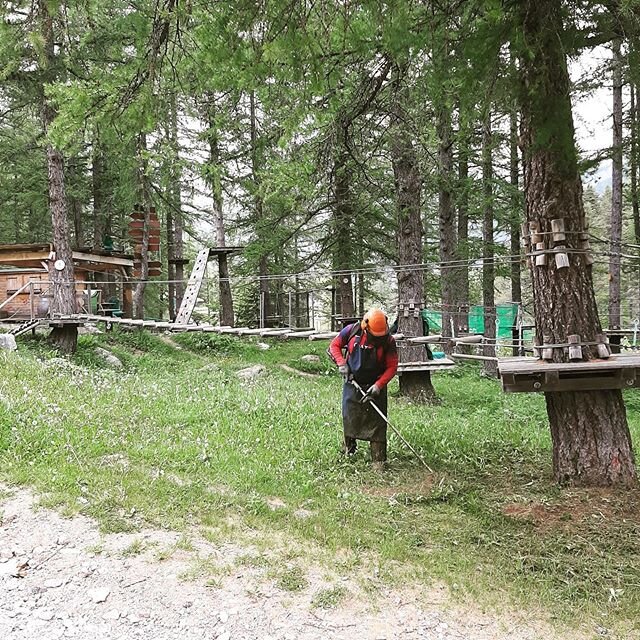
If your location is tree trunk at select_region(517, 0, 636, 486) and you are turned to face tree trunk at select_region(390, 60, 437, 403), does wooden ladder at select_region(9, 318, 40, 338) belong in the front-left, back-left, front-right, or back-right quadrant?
front-left

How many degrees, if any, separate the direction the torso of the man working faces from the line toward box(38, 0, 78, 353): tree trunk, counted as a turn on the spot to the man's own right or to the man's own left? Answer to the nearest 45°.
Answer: approximately 135° to the man's own right

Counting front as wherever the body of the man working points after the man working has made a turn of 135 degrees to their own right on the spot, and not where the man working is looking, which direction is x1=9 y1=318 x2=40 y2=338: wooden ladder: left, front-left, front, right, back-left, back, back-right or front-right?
front

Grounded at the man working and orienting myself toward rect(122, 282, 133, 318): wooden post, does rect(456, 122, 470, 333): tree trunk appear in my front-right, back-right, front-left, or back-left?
front-right

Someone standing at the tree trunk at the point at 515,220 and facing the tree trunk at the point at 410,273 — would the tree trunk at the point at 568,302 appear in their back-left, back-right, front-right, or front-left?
front-left

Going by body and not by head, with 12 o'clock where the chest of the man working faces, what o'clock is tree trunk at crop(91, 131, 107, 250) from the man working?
The tree trunk is roughly at 5 o'clock from the man working.

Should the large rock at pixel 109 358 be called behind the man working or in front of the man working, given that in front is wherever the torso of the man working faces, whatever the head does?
behind

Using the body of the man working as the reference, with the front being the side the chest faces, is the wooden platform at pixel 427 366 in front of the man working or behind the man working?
behind

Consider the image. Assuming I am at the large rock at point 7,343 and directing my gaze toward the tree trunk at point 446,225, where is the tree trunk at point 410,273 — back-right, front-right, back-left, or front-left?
front-right

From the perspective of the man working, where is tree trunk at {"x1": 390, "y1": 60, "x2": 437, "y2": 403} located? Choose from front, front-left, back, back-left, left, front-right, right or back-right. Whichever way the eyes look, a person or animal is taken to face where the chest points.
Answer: back

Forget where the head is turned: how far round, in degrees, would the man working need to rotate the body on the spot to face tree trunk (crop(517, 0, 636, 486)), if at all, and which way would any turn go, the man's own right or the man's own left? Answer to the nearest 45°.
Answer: approximately 45° to the man's own left

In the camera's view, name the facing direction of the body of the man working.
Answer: toward the camera

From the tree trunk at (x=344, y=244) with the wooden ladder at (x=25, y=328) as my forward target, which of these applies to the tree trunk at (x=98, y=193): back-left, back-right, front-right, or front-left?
front-right

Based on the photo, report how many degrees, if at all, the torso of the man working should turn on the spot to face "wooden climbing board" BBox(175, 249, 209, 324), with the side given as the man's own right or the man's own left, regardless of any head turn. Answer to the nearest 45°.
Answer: approximately 135° to the man's own right
